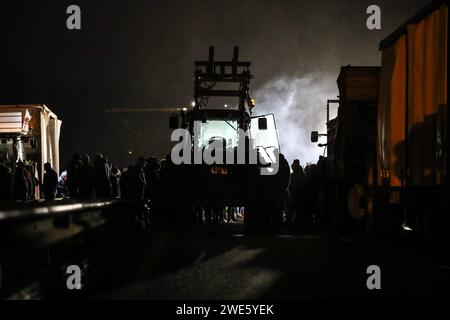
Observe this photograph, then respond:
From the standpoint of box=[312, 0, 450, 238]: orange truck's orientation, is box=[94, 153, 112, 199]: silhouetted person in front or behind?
in front

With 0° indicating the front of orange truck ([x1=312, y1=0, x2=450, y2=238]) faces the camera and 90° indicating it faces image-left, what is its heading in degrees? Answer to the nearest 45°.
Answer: approximately 135°

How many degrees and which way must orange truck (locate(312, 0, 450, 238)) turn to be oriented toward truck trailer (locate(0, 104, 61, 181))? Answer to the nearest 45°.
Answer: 0° — it already faces it

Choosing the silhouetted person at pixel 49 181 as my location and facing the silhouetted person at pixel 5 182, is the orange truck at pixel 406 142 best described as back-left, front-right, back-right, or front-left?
back-left

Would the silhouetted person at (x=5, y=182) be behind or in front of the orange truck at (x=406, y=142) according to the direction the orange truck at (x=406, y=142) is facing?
in front

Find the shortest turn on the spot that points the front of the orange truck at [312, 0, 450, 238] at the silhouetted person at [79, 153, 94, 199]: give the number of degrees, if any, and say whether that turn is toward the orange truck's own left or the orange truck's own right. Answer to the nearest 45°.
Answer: approximately 45° to the orange truck's own left
